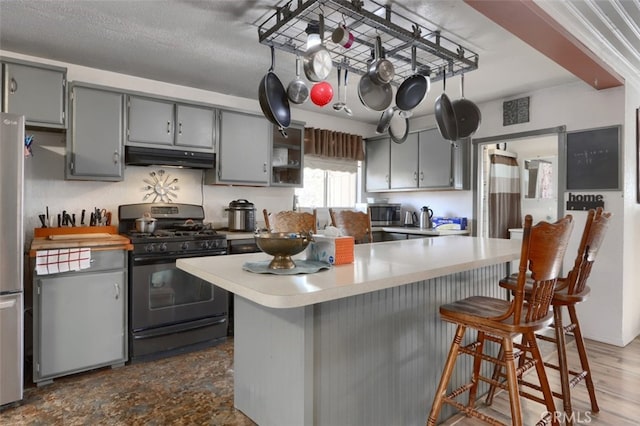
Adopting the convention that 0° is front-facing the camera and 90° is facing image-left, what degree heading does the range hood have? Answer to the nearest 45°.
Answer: approximately 315°

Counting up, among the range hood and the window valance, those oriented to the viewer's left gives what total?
0

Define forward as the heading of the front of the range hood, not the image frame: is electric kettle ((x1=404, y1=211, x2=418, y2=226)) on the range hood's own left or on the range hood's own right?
on the range hood's own left

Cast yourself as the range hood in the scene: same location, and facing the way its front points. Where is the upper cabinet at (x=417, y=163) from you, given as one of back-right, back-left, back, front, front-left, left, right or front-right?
front-left

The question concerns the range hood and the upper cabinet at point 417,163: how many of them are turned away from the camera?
0

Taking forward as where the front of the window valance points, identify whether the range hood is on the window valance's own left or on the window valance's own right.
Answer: on the window valance's own right

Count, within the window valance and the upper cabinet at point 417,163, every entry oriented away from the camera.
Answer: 0

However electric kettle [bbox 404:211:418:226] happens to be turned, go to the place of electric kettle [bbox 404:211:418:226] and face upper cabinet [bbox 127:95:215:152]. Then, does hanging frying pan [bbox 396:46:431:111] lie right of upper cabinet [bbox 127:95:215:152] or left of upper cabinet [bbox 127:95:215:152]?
left

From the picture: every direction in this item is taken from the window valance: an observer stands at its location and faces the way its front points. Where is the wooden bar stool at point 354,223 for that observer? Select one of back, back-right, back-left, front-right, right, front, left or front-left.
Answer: front-right

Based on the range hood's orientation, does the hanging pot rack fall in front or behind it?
in front

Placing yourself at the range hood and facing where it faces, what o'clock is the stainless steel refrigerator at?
The stainless steel refrigerator is roughly at 3 o'clock from the range hood.

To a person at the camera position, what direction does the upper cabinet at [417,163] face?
facing the viewer and to the left of the viewer

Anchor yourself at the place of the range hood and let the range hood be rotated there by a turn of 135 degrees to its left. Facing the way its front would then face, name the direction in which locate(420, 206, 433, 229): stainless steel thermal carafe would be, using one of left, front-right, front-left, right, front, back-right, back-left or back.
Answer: right

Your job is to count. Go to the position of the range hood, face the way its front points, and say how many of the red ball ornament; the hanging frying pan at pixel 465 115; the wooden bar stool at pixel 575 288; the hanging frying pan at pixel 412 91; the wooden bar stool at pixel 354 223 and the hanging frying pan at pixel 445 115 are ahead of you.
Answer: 6

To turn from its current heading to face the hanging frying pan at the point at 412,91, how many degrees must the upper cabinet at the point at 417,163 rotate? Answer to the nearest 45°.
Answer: approximately 45° to its left

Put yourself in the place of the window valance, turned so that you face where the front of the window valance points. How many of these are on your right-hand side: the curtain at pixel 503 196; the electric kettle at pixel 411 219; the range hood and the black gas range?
2
